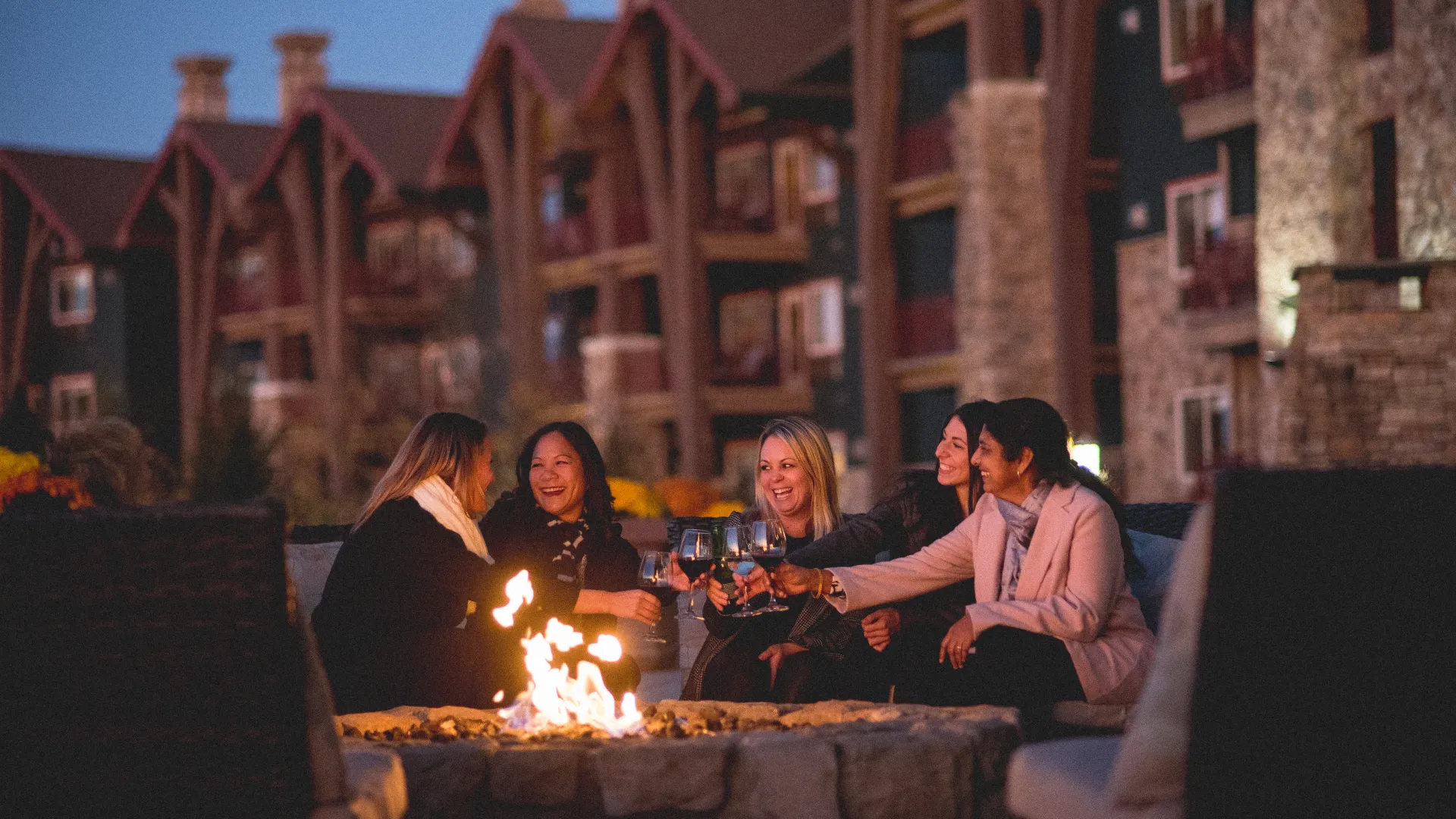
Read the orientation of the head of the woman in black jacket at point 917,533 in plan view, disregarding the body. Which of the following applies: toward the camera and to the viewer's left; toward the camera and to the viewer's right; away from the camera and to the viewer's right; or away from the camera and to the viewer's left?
toward the camera and to the viewer's left

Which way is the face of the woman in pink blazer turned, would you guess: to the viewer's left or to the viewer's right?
to the viewer's left

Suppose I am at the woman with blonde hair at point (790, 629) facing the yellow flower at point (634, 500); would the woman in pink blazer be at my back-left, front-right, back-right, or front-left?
back-right

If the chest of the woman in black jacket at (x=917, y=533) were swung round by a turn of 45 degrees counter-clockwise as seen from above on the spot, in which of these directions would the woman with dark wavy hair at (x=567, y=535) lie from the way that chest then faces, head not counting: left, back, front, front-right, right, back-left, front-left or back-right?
right

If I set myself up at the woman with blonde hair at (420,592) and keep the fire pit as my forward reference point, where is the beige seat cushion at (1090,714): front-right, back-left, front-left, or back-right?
front-left

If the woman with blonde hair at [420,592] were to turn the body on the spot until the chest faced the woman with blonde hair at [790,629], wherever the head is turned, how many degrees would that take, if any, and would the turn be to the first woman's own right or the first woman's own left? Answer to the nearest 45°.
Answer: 0° — they already face them

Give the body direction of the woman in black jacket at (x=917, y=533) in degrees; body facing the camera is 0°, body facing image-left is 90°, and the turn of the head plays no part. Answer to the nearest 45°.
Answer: approximately 45°

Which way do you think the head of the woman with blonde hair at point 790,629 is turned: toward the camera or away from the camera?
toward the camera

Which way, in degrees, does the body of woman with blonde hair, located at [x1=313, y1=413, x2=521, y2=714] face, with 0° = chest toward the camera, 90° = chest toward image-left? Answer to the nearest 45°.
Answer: approximately 270°

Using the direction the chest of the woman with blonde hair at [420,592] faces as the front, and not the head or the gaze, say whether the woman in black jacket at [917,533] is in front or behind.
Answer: in front

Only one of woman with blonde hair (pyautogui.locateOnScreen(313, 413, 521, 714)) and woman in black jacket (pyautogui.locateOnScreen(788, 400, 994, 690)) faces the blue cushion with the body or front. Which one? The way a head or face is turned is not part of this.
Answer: the woman with blonde hair

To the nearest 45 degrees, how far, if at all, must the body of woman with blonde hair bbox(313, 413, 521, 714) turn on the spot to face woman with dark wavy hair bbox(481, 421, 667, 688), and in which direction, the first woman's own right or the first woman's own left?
approximately 45° to the first woman's own left

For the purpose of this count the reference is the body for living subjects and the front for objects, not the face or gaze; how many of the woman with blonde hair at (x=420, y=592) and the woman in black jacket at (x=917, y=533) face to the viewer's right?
1

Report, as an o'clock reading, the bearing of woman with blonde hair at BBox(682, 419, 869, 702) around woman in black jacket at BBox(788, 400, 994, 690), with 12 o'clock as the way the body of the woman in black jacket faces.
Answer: The woman with blonde hair is roughly at 1 o'clock from the woman in black jacket.

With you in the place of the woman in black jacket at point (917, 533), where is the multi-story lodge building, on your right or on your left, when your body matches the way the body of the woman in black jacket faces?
on your right

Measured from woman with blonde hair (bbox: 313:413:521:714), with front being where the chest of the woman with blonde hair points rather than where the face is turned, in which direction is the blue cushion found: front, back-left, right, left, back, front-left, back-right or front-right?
front
